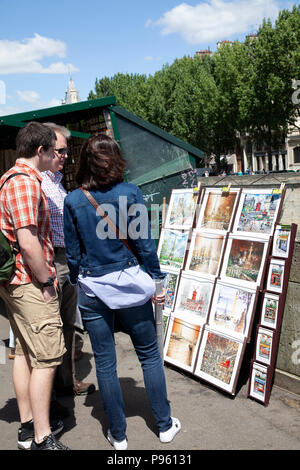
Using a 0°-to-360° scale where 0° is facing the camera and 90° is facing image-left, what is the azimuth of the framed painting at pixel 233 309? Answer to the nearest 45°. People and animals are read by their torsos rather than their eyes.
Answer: approximately 45°

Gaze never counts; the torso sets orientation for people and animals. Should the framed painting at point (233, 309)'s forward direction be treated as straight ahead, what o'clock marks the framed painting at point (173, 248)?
the framed painting at point (173, 248) is roughly at 3 o'clock from the framed painting at point (233, 309).

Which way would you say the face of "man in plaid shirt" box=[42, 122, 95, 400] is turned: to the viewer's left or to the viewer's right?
to the viewer's right

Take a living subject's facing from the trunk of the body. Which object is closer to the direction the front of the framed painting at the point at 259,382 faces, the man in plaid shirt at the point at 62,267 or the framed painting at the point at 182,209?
the man in plaid shirt

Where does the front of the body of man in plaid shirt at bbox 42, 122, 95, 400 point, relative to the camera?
to the viewer's right
